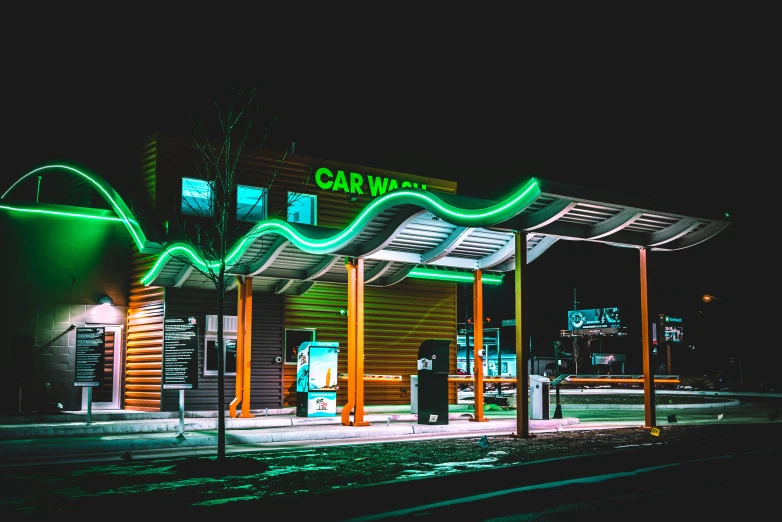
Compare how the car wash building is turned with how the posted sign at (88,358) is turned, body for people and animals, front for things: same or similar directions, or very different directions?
same or similar directions

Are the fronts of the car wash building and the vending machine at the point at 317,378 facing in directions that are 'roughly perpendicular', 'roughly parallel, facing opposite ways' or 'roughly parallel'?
roughly parallel

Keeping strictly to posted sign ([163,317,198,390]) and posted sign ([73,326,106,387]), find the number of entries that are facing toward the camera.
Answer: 2

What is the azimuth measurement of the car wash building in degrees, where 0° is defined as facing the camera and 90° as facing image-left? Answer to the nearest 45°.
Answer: approximately 315°

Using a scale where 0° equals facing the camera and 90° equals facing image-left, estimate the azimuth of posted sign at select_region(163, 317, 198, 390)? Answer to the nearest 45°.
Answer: approximately 0°

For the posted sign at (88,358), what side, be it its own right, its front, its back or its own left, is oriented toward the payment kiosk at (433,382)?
left

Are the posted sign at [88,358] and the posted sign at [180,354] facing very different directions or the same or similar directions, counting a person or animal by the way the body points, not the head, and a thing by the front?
same or similar directions

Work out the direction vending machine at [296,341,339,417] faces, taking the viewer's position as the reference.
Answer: facing the viewer and to the right of the viewer

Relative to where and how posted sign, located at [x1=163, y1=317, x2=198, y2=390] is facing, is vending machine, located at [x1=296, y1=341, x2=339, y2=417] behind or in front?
behind

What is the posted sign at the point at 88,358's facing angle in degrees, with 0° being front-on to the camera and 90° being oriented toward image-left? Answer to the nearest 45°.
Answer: approximately 0°

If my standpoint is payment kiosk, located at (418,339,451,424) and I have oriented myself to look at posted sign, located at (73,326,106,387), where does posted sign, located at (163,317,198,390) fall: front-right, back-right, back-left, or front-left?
front-left

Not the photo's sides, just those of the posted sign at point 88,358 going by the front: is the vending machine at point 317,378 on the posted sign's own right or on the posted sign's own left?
on the posted sign's own left

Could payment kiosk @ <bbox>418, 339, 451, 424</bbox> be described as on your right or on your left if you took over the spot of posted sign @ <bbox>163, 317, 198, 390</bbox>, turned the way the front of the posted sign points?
on your left
